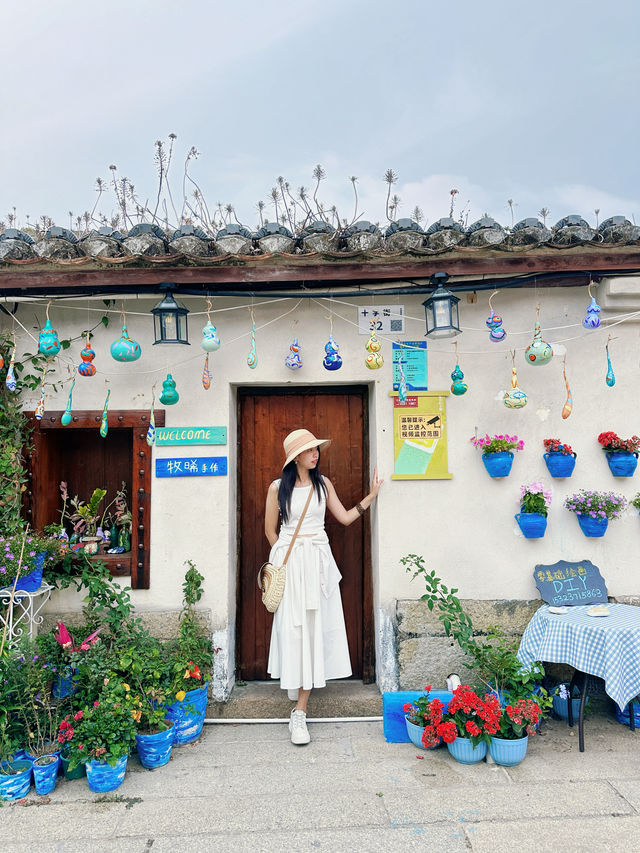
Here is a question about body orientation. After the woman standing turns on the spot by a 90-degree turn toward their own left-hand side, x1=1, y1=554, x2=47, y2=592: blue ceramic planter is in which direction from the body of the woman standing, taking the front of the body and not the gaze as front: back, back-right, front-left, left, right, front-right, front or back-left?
back

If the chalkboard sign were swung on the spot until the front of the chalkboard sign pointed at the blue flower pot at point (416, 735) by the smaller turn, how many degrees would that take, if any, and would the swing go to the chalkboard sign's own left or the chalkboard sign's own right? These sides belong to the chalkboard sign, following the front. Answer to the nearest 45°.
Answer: approximately 45° to the chalkboard sign's own right

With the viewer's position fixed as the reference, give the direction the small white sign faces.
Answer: facing the viewer

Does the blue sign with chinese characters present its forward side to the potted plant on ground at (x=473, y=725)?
no

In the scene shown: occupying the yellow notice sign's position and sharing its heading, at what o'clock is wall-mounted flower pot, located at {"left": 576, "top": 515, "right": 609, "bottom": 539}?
The wall-mounted flower pot is roughly at 9 o'clock from the yellow notice sign.

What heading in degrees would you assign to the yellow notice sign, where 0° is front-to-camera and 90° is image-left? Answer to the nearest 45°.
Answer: approximately 0°

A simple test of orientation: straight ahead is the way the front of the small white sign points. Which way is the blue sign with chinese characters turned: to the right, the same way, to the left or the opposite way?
the same way

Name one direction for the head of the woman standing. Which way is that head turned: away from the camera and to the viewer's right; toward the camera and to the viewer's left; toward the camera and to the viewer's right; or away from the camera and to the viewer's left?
toward the camera and to the viewer's right

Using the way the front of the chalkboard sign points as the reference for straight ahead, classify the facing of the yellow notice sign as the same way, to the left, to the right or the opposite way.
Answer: the same way

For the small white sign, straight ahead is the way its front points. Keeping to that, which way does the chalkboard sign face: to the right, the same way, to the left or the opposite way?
the same way

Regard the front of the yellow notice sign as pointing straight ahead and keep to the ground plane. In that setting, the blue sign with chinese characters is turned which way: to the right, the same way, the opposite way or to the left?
the same way

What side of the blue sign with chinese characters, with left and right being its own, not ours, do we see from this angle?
front

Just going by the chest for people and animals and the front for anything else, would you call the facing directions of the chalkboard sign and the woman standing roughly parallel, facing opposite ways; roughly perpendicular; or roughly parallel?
roughly parallel

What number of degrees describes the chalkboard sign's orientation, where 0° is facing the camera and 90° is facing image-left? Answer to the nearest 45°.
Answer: approximately 0°
